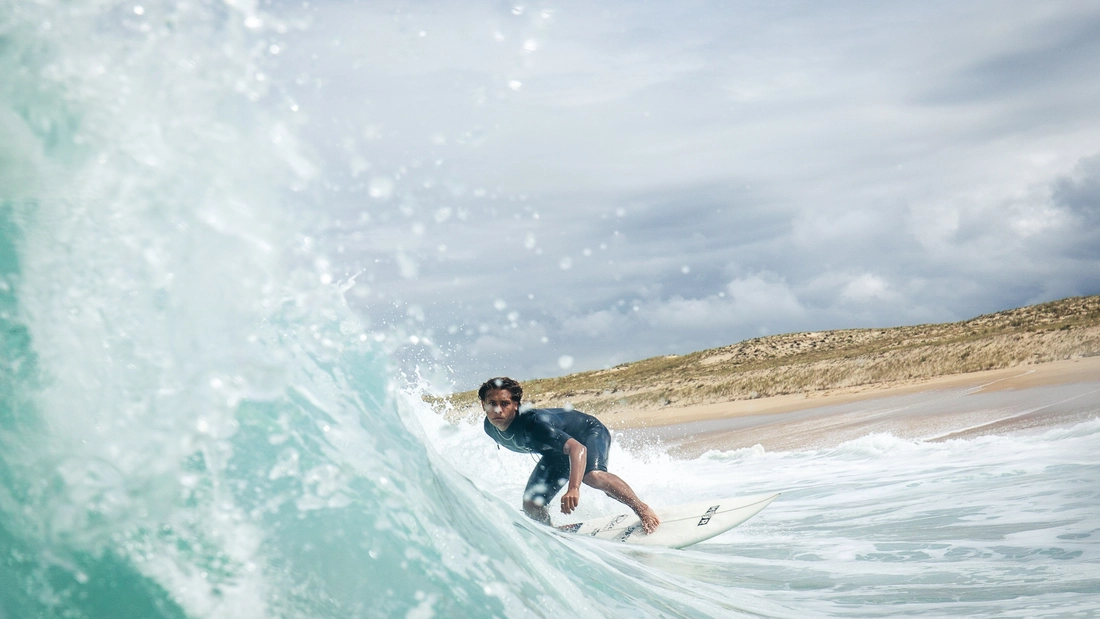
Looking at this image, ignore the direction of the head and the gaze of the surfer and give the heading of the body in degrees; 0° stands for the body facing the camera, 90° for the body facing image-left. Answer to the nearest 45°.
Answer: approximately 45°

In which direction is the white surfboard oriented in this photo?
to the viewer's right
